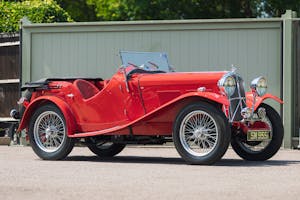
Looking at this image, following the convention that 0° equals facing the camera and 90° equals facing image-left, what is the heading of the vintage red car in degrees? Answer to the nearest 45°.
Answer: approximately 315°
